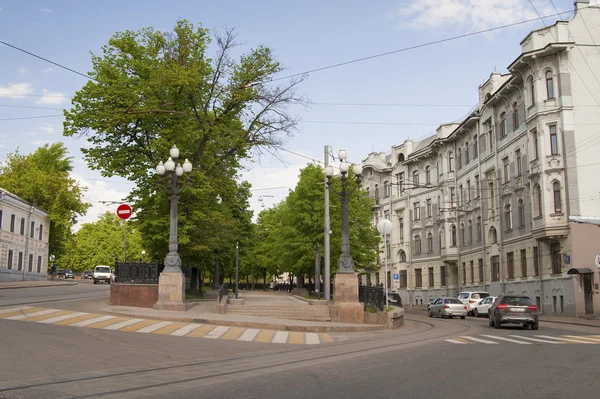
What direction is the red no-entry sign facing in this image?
toward the camera

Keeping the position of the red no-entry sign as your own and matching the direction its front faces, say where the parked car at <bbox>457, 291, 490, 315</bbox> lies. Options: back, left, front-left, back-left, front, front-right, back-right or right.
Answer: left

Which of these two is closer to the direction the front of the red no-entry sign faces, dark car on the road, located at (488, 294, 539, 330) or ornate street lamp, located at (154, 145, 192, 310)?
the ornate street lamp

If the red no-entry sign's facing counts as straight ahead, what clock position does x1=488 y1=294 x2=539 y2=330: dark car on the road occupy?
The dark car on the road is roughly at 10 o'clock from the red no-entry sign.

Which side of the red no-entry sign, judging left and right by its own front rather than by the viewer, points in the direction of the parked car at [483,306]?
left

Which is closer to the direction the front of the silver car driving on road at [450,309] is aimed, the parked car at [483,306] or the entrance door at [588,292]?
the parked car

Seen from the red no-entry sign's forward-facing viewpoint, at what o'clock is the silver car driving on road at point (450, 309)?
The silver car driving on road is roughly at 9 o'clock from the red no-entry sign.
